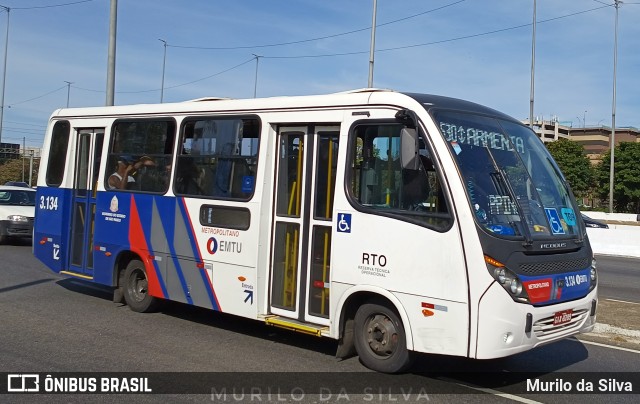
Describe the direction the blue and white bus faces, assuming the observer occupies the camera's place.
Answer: facing the viewer and to the right of the viewer

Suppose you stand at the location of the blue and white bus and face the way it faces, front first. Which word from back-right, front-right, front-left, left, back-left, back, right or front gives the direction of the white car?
back

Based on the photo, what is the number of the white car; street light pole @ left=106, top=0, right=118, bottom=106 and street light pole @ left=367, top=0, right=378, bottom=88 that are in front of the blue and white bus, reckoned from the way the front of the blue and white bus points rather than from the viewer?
0

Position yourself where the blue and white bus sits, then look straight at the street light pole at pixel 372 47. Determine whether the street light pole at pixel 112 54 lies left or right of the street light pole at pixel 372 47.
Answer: left

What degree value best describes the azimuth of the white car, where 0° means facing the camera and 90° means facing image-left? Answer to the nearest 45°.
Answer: approximately 315°

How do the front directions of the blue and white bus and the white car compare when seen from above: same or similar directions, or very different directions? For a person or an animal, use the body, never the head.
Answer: same or similar directions

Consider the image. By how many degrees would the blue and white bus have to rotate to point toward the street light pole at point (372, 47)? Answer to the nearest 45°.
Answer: approximately 135° to its left

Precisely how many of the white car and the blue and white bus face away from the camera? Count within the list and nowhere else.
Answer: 0

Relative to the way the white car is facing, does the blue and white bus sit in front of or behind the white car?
in front
